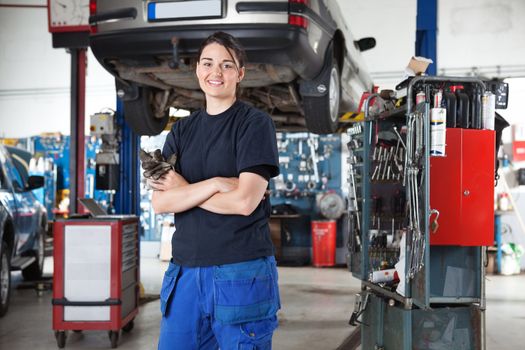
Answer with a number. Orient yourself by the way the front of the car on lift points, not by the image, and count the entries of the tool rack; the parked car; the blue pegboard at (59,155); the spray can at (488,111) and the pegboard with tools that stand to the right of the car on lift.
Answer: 2

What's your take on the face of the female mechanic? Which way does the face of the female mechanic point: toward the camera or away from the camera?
toward the camera

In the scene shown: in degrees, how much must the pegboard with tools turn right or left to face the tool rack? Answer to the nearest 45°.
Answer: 0° — it already faces it

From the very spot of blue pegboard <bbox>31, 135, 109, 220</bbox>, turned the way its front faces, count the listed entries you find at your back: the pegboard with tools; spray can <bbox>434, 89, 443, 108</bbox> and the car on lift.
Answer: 0

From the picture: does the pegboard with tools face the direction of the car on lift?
yes

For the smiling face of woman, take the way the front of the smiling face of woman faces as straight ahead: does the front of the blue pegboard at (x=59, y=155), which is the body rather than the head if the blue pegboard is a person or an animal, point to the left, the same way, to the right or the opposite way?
the same way

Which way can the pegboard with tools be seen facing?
toward the camera

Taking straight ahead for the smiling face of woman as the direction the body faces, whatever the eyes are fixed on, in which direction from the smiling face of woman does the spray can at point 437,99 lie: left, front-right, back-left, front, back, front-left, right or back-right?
back-left

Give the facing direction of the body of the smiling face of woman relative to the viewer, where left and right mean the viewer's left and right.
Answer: facing the viewer

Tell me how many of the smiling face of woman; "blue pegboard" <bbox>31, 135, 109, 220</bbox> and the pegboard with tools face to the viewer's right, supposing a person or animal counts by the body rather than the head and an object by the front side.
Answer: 0

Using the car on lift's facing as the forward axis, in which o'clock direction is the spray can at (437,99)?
The spray can is roughly at 5 o'clock from the car on lift.

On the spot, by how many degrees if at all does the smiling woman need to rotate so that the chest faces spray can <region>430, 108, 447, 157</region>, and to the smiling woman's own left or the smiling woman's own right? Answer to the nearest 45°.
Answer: approximately 135° to the smiling woman's own left

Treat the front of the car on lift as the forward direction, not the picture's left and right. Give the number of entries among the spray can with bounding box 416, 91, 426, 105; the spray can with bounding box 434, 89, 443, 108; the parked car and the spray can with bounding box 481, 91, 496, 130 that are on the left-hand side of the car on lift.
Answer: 1
